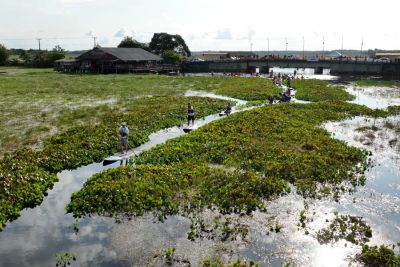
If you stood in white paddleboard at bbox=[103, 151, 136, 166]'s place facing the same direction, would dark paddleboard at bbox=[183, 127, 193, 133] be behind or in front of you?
behind

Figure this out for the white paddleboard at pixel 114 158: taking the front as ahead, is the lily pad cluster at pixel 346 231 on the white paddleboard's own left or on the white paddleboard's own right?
on the white paddleboard's own left

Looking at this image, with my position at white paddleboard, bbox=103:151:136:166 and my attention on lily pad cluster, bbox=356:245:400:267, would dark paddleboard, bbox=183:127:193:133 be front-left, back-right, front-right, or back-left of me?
back-left

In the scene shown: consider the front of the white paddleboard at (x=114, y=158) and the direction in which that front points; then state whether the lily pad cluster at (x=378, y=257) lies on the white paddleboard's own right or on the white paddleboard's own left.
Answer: on the white paddleboard's own left

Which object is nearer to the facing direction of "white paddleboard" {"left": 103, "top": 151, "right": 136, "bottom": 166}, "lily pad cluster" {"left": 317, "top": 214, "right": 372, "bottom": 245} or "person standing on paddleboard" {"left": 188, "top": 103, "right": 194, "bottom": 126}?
the lily pad cluster

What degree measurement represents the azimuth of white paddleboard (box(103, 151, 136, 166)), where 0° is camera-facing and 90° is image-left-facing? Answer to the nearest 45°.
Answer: approximately 45°
